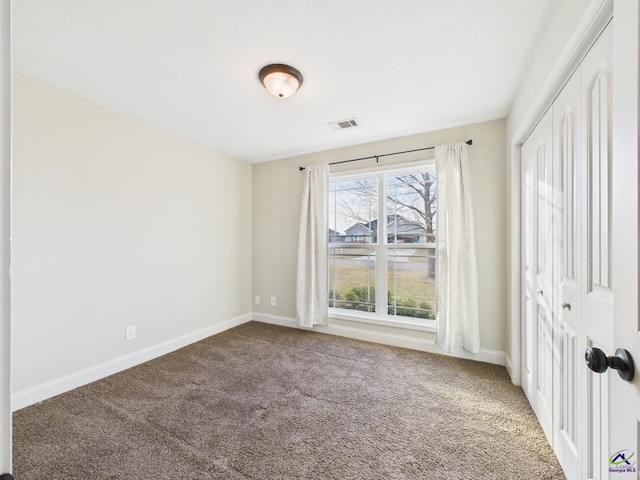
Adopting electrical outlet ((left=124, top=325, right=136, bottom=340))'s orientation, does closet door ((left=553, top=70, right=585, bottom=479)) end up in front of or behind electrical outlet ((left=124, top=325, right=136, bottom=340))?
in front

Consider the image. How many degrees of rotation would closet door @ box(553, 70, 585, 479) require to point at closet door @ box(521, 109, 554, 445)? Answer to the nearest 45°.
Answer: approximately 90° to its right

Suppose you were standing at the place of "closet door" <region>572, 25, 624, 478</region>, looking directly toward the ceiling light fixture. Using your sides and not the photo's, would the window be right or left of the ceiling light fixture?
right

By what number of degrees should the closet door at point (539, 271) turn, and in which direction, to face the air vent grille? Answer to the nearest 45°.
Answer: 0° — it already faces it

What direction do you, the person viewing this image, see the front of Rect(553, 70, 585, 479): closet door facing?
facing to the left of the viewer

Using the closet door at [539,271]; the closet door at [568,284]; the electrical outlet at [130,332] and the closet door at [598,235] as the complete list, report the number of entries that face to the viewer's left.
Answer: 3

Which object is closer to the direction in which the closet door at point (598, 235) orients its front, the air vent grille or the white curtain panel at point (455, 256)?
the air vent grille

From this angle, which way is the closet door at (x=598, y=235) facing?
to the viewer's left

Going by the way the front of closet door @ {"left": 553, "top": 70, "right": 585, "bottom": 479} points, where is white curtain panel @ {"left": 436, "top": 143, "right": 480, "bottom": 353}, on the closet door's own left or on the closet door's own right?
on the closet door's own right

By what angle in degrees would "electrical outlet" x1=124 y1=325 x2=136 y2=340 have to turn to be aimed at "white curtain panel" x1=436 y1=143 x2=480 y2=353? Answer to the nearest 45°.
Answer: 0° — it already faces it

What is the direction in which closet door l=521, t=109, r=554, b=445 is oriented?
to the viewer's left
